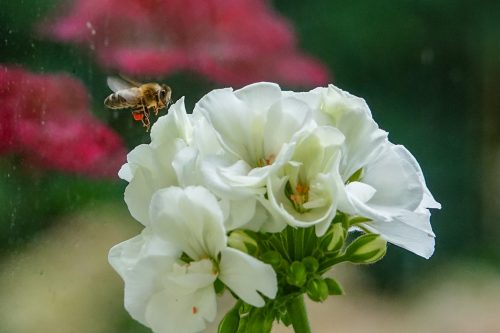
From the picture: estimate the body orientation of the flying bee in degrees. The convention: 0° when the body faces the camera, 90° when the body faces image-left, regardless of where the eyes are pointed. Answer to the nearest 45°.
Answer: approximately 270°
